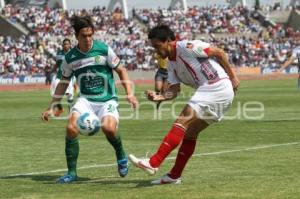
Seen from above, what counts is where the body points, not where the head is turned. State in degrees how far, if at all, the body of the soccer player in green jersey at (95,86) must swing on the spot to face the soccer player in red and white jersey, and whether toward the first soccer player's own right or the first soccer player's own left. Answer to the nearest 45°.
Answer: approximately 45° to the first soccer player's own left

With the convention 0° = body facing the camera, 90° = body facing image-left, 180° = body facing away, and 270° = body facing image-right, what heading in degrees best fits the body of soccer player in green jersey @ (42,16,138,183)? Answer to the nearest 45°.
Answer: approximately 0°
